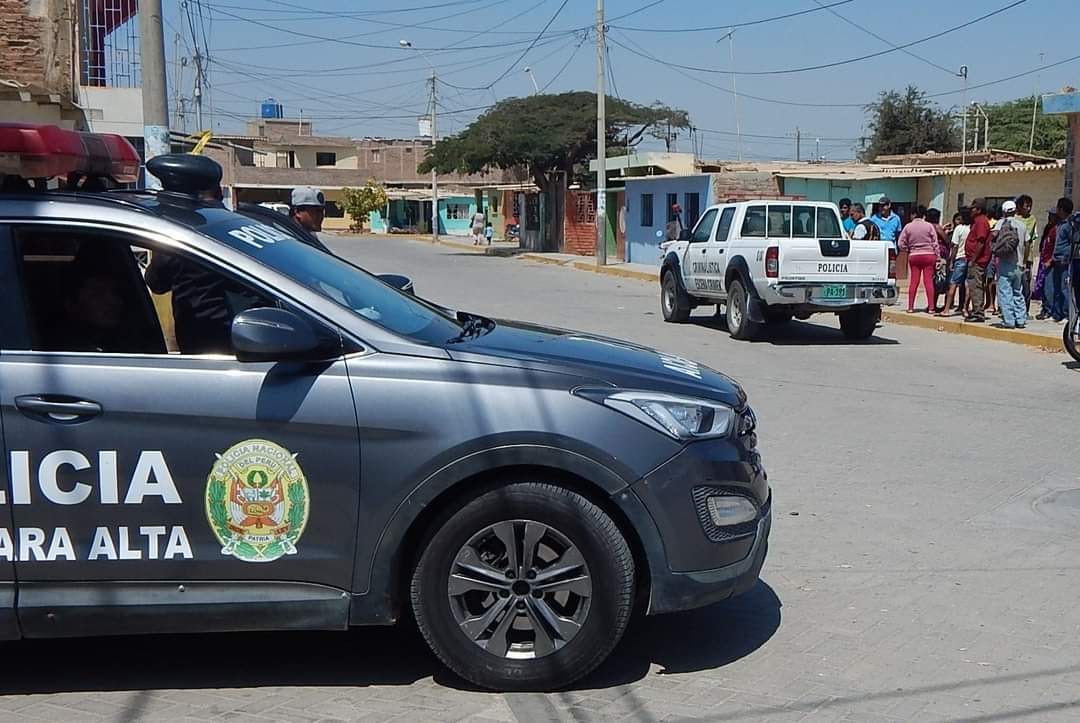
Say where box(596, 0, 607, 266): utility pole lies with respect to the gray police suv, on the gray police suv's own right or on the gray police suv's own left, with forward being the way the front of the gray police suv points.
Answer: on the gray police suv's own left

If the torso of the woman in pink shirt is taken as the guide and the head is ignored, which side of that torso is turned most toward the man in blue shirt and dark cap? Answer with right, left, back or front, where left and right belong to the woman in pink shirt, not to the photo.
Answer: front

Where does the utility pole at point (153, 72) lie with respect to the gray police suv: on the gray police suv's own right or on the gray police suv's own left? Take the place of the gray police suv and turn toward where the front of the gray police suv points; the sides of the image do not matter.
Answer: on the gray police suv's own left

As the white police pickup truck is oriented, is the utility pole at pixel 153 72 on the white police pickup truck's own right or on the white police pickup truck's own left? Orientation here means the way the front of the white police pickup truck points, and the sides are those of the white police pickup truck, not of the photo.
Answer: on the white police pickup truck's own left

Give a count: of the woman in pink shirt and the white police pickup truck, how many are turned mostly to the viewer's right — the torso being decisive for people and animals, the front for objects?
0

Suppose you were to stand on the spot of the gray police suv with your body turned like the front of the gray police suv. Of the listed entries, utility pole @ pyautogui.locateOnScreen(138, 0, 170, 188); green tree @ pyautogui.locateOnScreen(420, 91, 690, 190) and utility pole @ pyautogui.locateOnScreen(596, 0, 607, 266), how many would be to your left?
3

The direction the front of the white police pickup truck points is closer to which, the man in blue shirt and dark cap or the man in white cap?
the man in blue shirt and dark cap

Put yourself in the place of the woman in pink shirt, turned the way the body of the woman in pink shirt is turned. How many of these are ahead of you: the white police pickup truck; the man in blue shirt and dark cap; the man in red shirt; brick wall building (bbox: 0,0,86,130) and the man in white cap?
1

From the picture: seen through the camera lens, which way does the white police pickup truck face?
facing away from the viewer and to the left of the viewer

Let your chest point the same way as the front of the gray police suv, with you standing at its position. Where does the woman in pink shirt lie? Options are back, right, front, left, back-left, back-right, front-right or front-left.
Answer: front-left

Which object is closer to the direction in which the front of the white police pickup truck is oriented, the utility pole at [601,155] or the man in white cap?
the utility pole

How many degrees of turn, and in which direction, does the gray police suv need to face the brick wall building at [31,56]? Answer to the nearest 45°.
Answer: approximately 90° to its left

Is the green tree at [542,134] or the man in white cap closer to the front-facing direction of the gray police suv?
the man in white cap

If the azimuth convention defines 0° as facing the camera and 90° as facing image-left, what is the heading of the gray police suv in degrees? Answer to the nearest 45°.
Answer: approximately 270°

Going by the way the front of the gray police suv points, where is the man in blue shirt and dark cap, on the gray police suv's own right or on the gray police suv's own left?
on the gray police suv's own left

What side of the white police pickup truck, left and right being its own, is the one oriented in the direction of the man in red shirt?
right
